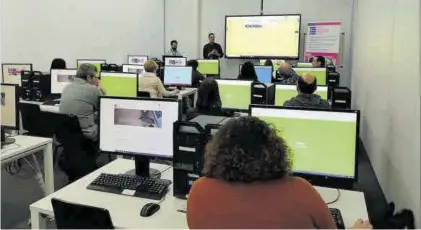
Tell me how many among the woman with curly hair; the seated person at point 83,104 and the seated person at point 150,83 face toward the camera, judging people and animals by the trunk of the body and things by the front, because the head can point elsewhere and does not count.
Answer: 0

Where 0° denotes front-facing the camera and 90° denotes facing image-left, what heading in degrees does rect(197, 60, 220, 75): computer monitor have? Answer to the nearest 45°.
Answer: approximately 0°

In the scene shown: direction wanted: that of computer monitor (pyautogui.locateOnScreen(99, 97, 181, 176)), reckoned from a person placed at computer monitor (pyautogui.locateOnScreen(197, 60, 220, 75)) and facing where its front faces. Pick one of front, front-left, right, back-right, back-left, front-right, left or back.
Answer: front

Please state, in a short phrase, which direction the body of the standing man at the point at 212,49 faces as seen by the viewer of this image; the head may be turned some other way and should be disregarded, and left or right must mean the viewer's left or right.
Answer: facing the viewer

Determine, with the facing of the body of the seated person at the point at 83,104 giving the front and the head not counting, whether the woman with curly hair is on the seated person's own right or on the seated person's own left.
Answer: on the seated person's own right

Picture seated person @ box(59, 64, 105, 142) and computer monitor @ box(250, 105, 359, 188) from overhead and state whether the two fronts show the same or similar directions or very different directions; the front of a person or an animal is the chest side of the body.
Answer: very different directions

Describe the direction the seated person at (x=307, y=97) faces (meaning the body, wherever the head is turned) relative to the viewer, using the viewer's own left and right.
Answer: facing away from the viewer

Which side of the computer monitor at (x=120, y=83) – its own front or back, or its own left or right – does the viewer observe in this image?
front

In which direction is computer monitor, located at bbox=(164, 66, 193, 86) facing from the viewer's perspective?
toward the camera

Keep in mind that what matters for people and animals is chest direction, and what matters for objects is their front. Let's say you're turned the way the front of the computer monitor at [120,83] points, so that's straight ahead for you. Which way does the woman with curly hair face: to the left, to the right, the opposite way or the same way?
the opposite way

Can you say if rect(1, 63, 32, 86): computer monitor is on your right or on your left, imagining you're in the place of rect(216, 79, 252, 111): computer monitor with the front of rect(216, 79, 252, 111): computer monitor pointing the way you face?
on your right

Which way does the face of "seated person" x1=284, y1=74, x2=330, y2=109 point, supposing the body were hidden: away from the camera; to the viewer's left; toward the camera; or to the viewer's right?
away from the camera

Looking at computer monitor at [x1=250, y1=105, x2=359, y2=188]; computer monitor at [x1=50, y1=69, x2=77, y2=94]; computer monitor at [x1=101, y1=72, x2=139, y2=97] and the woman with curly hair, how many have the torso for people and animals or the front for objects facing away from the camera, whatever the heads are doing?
1

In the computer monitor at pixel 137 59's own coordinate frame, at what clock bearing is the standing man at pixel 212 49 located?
The standing man is roughly at 8 o'clock from the computer monitor.
